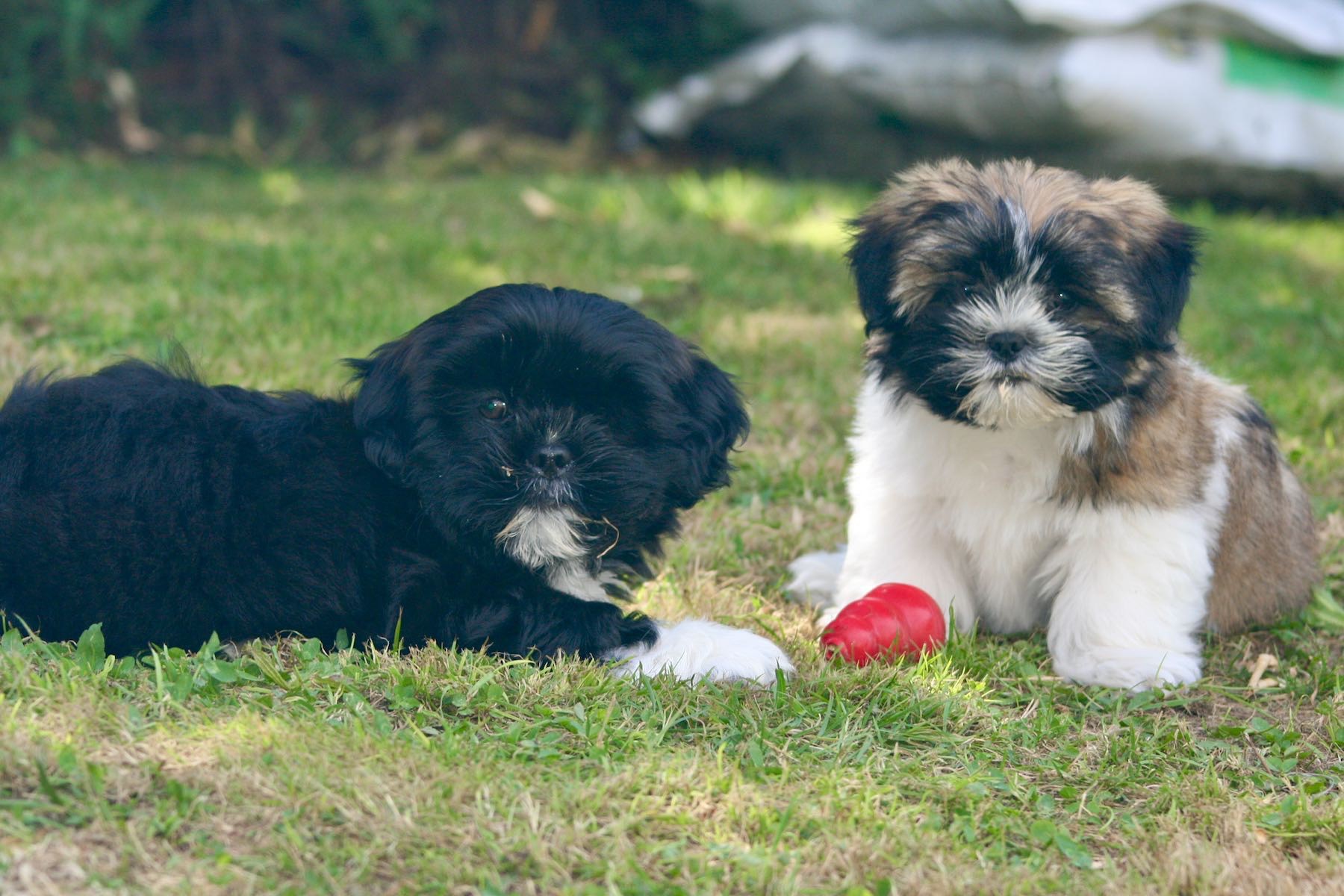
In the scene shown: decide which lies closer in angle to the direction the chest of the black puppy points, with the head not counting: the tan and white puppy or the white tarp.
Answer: the tan and white puppy

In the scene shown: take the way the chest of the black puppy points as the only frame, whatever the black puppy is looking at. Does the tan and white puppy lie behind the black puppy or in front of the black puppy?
in front

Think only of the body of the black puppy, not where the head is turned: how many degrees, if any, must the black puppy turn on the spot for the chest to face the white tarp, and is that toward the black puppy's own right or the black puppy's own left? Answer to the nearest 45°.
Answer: approximately 45° to the black puppy's own left

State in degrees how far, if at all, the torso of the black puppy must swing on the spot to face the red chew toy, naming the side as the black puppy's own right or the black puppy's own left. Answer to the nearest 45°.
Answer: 0° — it already faces it

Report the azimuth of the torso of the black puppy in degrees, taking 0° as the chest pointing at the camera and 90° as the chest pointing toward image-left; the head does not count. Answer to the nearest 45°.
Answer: approximately 270°

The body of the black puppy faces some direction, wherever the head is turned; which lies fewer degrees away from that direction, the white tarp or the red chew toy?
the red chew toy
